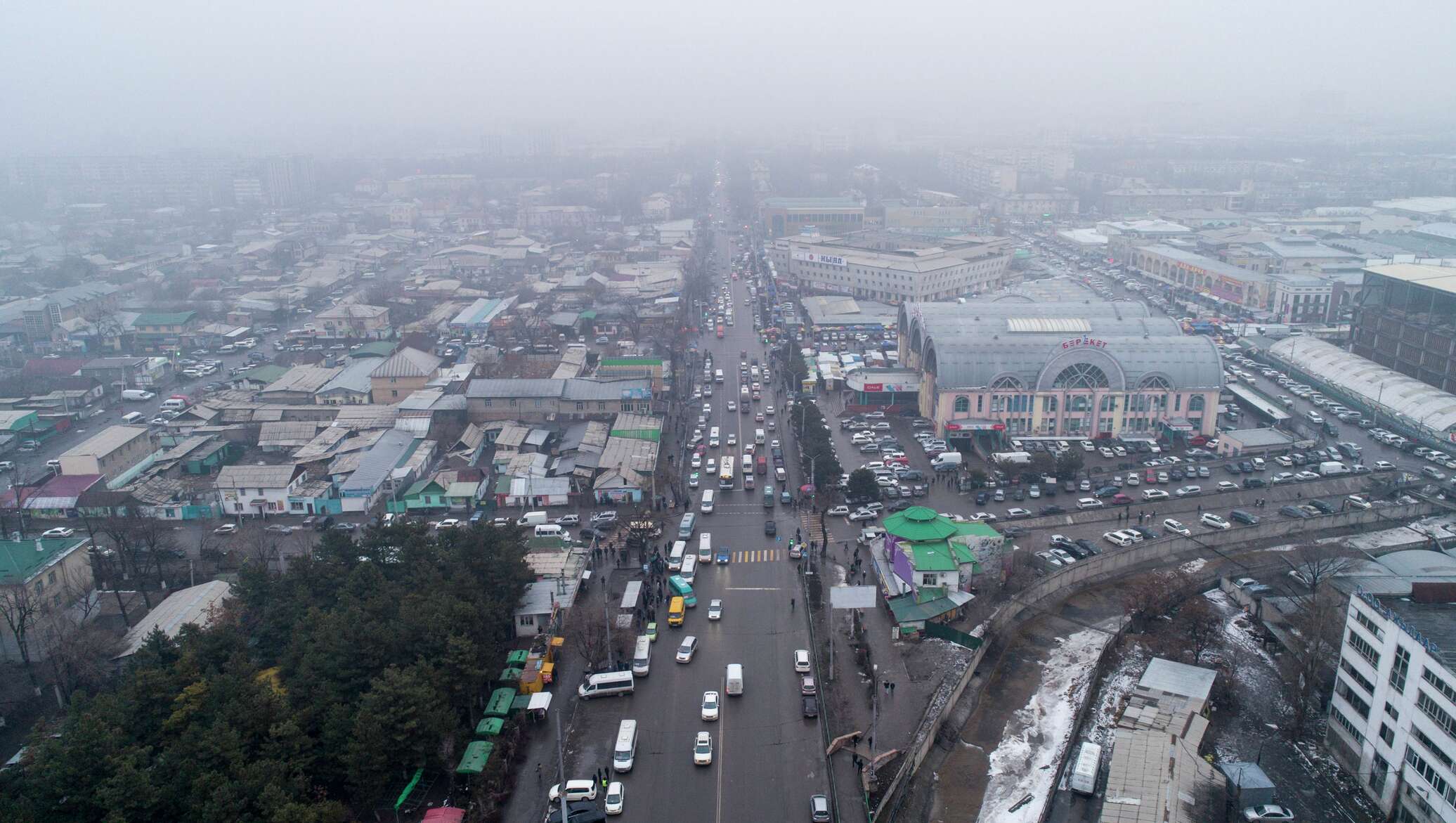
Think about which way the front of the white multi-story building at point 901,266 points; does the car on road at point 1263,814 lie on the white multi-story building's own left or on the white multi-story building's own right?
on the white multi-story building's own left

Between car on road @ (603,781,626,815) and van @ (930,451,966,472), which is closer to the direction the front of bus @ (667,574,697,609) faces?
the car on road

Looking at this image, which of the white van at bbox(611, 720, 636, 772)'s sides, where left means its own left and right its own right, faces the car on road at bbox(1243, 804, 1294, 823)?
left

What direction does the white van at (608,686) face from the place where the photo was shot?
facing to the left of the viewer

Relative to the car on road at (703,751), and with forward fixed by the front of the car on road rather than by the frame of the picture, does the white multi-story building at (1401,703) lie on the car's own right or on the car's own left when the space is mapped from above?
on the car's own left

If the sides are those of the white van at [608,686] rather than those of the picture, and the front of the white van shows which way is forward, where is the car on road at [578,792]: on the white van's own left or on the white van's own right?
on the white van's own left

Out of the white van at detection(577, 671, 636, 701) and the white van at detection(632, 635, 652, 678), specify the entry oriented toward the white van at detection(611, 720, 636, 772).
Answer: the white van at detection(632, 635, 652, 678)

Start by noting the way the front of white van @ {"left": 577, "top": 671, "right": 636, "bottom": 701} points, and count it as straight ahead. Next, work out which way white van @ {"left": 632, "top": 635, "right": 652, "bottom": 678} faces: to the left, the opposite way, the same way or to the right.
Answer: to the left

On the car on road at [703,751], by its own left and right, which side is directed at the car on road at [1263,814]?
left

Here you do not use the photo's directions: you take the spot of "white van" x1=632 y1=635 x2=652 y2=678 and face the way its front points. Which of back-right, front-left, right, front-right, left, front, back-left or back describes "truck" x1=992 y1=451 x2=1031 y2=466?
back-left
